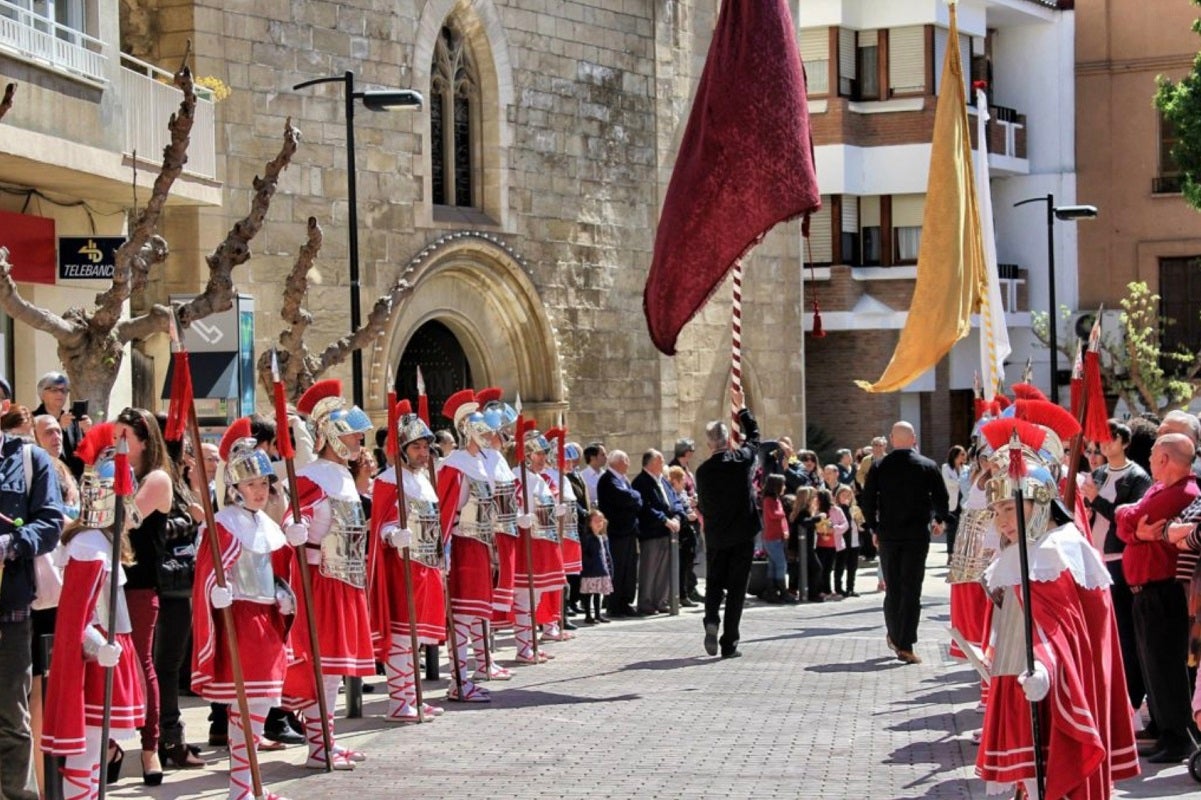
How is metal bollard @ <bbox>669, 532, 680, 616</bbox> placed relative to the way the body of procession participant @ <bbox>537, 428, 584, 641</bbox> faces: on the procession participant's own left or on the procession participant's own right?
on the procession participant's own left

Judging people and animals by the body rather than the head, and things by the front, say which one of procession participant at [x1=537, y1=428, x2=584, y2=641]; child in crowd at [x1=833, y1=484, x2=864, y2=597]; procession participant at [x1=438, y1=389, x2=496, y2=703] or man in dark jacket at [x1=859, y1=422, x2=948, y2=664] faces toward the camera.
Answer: the child in crowd

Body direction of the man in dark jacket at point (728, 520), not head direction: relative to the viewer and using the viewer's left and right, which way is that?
facing away from the viewer

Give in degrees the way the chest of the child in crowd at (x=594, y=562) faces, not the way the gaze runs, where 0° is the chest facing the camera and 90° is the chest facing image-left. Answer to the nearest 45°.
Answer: approximately 315°

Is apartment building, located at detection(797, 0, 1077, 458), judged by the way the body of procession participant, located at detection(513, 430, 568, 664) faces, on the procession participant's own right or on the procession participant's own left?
on the procession participant's own left

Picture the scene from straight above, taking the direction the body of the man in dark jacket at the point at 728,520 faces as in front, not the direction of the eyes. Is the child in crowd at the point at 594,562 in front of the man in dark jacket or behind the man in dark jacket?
in front

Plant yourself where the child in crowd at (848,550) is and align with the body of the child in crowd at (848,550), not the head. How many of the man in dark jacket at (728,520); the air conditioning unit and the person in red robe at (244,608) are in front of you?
2

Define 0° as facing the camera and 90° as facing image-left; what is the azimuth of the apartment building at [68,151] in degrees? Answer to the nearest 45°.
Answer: approximately 315°

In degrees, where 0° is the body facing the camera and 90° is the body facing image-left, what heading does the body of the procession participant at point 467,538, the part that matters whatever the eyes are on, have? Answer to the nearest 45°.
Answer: approximately 270°

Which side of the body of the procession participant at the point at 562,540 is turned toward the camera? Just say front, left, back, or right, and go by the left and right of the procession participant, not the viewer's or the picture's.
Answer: right

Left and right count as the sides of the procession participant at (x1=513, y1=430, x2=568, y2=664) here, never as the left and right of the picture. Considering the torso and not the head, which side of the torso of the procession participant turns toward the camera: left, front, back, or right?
right
